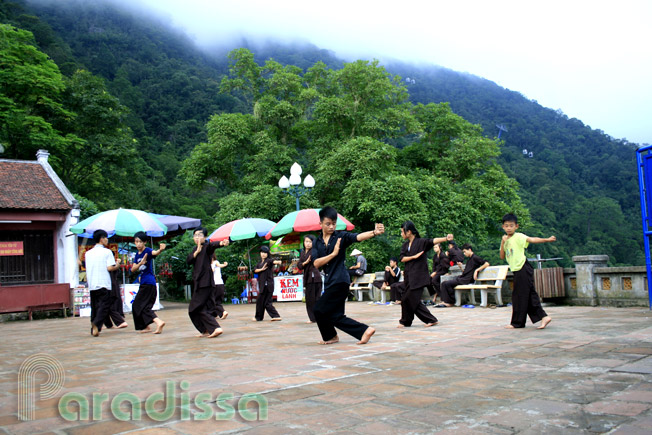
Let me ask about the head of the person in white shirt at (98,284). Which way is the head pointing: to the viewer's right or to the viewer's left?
to the viewer's right

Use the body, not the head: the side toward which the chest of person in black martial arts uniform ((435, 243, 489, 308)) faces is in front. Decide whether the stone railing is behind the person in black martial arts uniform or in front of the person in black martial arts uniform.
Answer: behind

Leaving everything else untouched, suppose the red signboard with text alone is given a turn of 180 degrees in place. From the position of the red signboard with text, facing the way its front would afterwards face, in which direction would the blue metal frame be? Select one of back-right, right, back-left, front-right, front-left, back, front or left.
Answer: back-right

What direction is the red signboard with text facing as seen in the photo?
toward the camera
